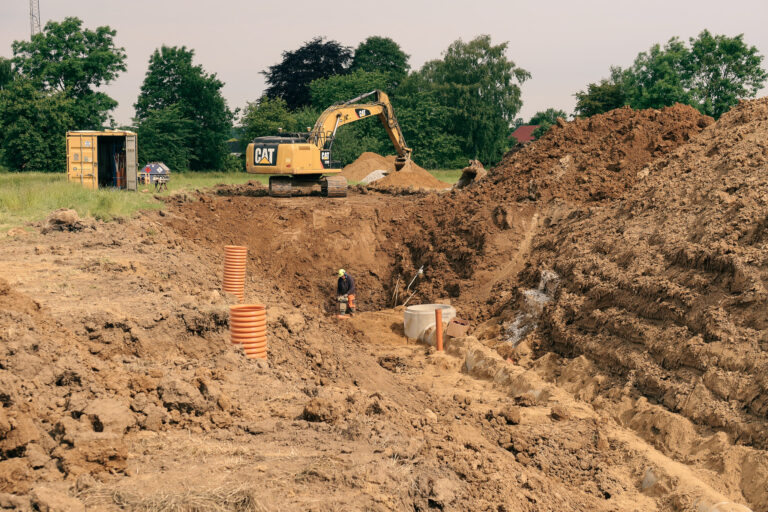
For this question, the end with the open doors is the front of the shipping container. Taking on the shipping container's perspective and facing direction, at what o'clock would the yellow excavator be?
The yellow excavator is roughly at 10 o'clock from the shipping container.

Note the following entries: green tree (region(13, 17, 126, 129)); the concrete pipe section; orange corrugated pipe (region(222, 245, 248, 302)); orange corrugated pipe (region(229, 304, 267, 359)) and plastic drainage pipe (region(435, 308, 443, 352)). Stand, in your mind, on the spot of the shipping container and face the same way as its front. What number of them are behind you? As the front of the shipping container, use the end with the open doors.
1

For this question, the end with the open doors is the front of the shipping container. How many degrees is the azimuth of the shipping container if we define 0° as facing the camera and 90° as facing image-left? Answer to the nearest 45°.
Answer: approximately 0°

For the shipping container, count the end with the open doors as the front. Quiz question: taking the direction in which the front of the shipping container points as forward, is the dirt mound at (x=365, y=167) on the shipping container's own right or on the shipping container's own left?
on the shipping container's own left

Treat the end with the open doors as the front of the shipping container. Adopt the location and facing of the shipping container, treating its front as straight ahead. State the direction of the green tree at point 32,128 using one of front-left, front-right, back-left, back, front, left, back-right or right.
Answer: back

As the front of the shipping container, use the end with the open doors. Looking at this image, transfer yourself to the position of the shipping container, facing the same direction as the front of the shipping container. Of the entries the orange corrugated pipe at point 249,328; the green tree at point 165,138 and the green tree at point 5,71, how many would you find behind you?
2

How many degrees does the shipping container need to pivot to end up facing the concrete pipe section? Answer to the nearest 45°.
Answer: approximately 45° to its left

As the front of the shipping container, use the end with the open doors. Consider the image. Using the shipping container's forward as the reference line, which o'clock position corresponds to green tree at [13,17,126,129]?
The green tree is roughly at 6 o'clock from the shipping container.

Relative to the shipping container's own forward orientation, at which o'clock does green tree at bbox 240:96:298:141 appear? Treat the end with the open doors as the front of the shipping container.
The green tree is roughly at 7 o'clock from the shipping container.

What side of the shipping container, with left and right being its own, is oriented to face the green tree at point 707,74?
left

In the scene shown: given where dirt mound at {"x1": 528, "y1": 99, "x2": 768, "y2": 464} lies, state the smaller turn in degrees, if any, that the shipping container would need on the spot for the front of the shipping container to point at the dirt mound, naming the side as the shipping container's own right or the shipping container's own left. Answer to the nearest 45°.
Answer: approximately 45° to the shipping container's own left

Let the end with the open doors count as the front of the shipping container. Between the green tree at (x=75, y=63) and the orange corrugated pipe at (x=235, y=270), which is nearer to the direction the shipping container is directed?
the orange corrugated pipe

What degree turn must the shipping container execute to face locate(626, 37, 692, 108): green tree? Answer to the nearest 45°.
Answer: approximately 90° to its left

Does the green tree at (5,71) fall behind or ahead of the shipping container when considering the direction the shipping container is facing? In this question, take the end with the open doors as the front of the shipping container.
behind

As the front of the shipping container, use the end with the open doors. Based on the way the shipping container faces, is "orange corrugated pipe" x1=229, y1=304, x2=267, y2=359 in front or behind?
in front

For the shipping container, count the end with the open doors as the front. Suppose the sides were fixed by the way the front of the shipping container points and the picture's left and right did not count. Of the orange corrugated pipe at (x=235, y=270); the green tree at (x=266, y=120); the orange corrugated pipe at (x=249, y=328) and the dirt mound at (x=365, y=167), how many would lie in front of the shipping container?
2
